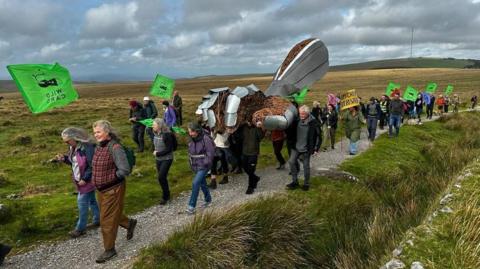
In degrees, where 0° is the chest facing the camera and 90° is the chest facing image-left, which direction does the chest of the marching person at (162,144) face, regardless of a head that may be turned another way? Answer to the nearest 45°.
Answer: approximately 45°

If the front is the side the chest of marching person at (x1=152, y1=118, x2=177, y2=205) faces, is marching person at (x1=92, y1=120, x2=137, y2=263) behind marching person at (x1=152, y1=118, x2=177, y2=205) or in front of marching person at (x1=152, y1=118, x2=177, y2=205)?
in front

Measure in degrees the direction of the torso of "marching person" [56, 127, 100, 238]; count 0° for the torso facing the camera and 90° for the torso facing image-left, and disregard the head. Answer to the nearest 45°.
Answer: approximately 45°

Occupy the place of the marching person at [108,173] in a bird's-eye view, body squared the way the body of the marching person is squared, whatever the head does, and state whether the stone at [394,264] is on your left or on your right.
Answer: on your left

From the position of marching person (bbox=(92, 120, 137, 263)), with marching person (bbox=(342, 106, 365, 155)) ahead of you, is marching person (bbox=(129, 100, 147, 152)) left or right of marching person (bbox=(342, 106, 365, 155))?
left

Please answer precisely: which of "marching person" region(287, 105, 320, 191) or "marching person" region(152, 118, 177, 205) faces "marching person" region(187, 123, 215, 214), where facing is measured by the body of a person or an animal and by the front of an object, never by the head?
"marching person" region(287, 105, 320, 191)

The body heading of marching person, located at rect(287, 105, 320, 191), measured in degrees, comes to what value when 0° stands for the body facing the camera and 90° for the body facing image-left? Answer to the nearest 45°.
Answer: approximately 45°

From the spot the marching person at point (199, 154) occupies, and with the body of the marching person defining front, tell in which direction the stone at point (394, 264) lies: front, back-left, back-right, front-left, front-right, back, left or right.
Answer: left

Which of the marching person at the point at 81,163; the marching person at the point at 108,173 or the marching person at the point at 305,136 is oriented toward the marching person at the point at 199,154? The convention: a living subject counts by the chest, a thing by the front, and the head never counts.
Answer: the marching person at the point at 305,136

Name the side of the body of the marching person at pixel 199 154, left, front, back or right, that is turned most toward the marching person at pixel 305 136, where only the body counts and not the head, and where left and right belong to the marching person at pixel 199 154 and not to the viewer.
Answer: back

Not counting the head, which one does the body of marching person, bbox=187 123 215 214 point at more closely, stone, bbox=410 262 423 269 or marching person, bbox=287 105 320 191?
the stone

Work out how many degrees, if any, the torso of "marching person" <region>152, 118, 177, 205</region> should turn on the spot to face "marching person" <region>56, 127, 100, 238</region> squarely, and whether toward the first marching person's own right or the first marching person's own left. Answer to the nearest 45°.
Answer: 0° — they already face them
